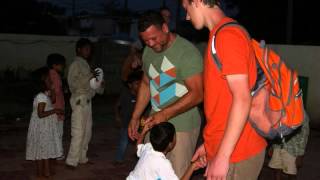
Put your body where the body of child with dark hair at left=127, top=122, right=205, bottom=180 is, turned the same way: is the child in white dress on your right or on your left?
on your left

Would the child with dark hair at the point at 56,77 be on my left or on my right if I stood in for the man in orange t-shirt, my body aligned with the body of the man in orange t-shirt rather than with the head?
on my right

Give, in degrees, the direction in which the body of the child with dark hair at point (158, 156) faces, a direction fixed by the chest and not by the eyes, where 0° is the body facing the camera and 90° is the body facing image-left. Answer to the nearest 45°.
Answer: approximately 225°

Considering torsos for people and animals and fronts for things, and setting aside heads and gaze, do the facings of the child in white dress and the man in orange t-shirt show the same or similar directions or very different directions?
very different directions

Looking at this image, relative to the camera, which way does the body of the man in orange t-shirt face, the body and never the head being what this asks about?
to the viewer's left

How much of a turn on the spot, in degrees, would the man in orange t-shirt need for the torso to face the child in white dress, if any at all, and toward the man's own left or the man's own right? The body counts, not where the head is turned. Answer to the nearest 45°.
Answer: approximately 45° to the man's own right

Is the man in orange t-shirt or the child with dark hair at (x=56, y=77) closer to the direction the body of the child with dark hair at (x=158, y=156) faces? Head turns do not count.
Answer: the child with dark hair
